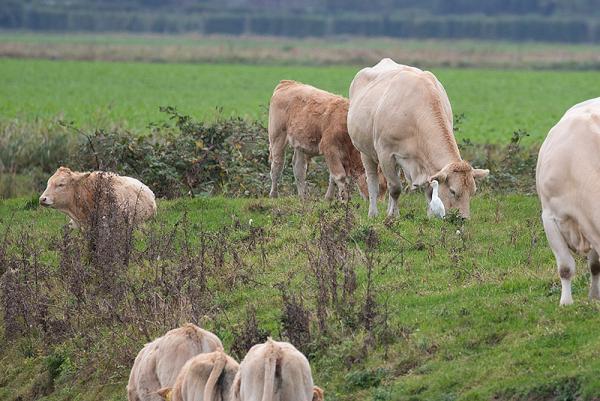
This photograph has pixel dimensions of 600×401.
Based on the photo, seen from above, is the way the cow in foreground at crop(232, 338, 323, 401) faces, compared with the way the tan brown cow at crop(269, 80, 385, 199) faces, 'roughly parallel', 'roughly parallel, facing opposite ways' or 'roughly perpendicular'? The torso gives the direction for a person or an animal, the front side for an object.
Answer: roughly perpendicular

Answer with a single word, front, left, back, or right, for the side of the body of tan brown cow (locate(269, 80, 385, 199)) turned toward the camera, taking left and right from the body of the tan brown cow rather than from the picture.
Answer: right

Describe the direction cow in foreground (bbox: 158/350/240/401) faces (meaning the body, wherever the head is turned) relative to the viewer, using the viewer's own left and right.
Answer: facing away from the viewer and to the left of the viewer

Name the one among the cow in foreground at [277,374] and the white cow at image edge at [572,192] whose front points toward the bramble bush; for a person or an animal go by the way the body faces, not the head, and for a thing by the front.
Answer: the cow in foreground

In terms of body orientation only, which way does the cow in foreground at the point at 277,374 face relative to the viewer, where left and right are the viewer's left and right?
facing away from the viewer

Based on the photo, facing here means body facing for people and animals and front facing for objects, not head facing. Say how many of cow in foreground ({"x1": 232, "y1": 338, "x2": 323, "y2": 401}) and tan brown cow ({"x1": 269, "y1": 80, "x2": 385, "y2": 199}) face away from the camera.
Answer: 1
